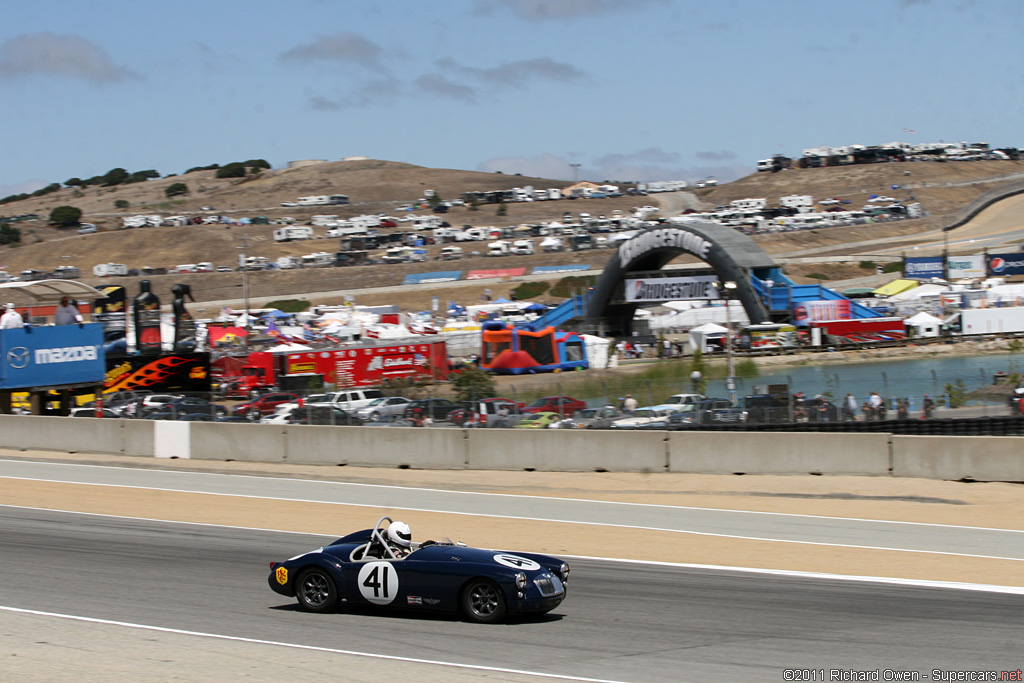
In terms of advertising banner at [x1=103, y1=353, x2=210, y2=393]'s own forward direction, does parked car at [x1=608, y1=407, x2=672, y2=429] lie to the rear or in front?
in front

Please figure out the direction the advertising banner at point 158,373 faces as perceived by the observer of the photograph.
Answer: facing the viewer

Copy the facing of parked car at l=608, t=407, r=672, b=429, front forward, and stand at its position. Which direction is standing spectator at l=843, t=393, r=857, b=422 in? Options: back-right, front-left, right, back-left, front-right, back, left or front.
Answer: back-left

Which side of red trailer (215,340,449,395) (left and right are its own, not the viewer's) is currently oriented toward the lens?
left

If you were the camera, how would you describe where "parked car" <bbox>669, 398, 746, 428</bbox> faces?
facing the viewer and to the left of the viewer

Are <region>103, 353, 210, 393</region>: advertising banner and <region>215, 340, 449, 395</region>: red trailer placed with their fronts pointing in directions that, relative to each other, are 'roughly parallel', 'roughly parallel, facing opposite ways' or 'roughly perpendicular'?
roughly perpendicular

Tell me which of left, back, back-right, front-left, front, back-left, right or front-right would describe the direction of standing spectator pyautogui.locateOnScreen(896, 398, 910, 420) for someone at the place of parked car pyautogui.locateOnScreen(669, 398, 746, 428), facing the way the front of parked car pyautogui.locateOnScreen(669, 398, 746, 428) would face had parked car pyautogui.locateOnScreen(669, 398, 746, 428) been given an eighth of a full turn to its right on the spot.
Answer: back

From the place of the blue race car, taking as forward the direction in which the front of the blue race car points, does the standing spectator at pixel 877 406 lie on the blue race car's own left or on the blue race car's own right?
on the blue race car's own left

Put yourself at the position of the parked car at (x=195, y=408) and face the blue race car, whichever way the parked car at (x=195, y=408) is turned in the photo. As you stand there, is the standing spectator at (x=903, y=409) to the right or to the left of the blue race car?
left

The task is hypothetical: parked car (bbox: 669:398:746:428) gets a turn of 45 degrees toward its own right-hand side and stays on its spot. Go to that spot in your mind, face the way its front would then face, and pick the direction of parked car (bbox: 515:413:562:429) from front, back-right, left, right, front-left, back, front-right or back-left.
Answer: front

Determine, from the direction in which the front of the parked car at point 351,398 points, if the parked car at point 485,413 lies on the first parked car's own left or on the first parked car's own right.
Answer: on the first parked car's own left

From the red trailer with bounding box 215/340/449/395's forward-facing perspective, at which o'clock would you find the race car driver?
The race car driver is roughly at 9 o'clock from the red trailer.

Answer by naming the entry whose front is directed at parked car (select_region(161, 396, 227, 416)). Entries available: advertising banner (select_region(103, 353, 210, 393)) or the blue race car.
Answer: the advertising banner

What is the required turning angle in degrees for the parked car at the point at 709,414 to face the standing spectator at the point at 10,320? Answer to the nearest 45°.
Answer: approximately 45° to its right
